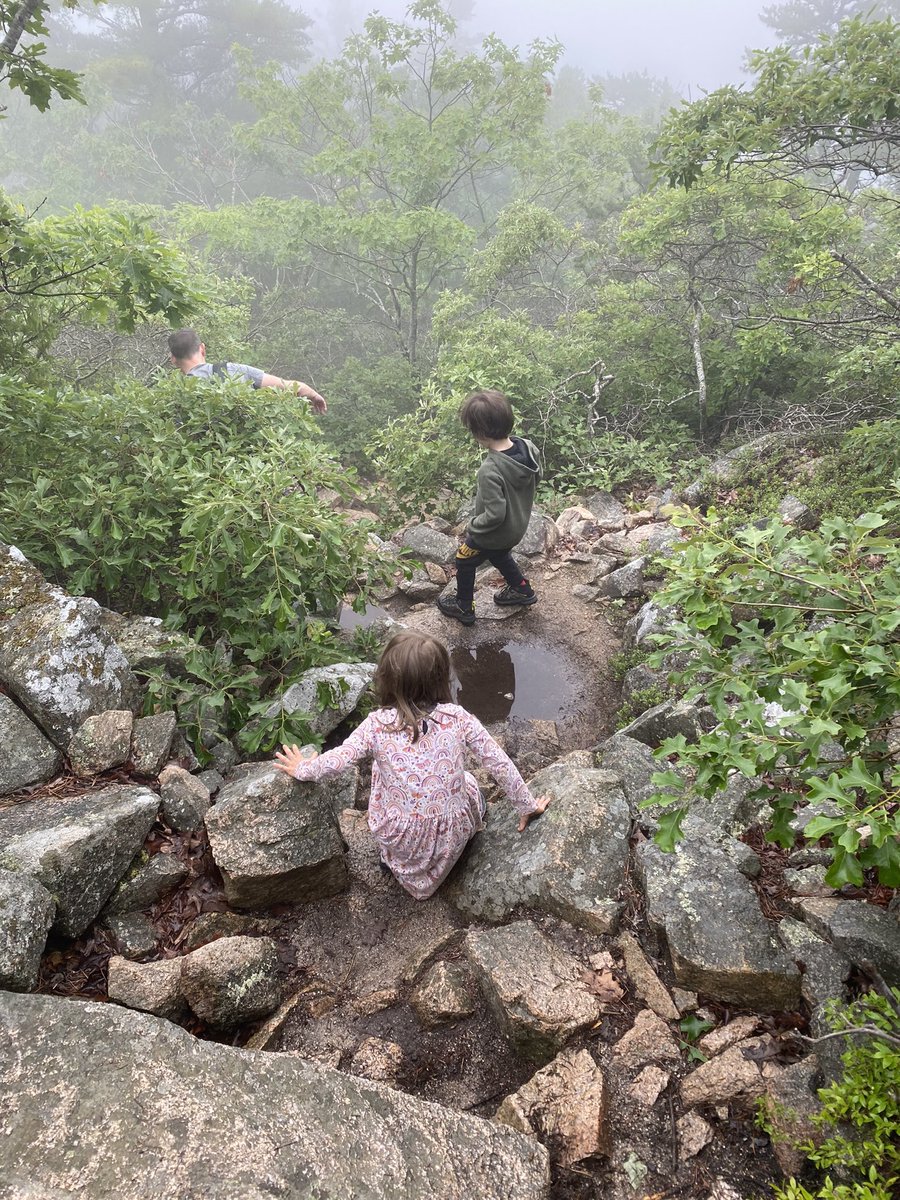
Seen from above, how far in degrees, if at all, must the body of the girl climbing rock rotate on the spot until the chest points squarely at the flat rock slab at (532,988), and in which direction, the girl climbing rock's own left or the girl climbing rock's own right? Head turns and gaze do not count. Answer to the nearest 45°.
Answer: approximately 135° to the girl climbing rock's own right

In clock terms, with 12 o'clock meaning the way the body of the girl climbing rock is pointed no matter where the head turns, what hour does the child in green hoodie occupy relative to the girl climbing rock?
The child in green hoodie is roughly at 12 o'clock from the girl climbing rock.

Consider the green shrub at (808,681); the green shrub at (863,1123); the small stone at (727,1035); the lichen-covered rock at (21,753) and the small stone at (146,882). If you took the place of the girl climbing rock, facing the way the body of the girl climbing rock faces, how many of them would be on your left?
2

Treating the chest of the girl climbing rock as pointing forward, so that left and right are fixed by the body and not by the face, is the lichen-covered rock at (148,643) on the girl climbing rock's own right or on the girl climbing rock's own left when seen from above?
on the girl climbing rock's own left

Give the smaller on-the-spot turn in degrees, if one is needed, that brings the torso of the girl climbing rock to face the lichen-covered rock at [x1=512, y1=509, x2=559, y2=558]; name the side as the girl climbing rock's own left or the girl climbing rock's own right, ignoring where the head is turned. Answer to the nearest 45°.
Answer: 0° — they already face it

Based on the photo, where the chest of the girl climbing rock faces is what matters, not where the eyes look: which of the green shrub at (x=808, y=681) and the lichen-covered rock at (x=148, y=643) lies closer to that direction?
the lichen-covered rock

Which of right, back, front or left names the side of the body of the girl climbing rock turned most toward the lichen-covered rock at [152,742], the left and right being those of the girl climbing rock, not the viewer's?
left

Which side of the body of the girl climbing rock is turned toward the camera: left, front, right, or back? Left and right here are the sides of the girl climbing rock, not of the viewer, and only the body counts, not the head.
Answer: back

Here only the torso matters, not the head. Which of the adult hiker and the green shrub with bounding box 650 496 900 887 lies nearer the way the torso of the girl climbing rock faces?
the adult hiker

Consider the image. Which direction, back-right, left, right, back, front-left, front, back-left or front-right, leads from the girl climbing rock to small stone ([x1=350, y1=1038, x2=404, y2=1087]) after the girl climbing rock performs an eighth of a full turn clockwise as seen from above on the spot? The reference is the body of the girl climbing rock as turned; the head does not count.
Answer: back-right

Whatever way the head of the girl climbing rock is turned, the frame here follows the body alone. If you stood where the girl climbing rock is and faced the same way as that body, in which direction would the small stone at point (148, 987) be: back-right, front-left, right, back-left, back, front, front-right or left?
back-left

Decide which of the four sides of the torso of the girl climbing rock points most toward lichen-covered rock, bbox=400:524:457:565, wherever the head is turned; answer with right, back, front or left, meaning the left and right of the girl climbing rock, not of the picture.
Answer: front

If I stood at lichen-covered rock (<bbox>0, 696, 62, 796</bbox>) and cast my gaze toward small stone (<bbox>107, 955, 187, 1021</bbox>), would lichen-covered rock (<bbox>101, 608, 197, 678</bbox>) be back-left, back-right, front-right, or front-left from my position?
back-left

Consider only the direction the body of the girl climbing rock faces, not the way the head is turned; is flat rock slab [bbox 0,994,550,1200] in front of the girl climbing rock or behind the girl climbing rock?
behind
